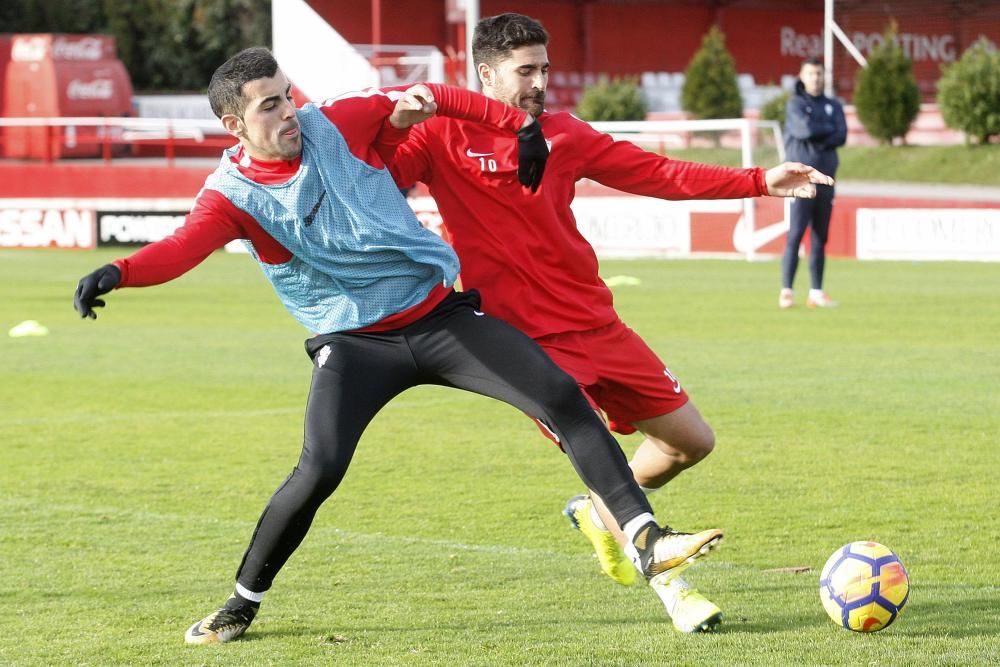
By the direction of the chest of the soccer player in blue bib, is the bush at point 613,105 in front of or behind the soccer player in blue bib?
behind

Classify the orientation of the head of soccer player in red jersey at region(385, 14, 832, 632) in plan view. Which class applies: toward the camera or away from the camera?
toward the camera

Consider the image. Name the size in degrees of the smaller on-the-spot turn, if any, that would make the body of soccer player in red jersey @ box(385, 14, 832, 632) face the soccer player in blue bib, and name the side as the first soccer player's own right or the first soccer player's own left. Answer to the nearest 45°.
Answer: approximately 90° to the first soccer player's own right

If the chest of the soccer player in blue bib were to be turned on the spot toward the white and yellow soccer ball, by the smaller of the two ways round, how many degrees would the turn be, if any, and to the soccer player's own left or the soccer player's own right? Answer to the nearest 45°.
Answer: approximately 90° to the soccer player's own left

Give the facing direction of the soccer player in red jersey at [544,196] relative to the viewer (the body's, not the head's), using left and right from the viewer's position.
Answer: facing the viewer and to the right of the viewer

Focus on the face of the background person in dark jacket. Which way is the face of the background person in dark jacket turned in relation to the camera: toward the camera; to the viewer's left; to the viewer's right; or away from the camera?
toward the camera

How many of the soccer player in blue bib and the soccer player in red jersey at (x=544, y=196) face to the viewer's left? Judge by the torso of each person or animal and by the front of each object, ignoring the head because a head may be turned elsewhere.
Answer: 0

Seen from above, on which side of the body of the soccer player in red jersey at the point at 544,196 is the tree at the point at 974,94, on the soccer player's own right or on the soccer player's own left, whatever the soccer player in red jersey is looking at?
on the soccer player's own left

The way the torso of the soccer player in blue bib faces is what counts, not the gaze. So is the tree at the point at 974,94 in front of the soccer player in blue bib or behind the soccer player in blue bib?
behind

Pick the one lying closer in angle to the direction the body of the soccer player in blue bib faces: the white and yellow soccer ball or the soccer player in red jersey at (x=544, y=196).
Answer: the white and yellow soccer ball

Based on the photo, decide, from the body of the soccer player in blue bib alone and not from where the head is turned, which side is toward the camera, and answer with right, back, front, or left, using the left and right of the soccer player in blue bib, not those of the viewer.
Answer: front
